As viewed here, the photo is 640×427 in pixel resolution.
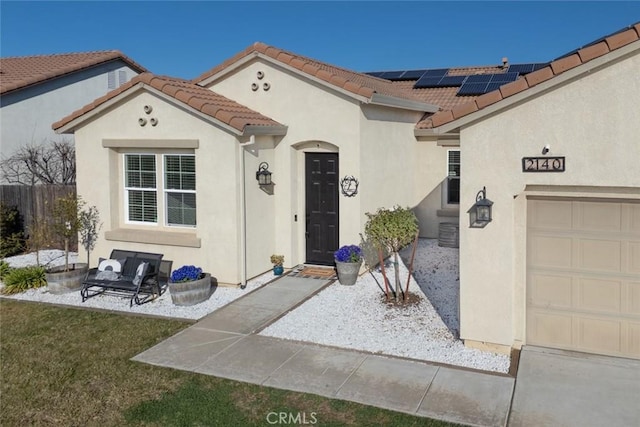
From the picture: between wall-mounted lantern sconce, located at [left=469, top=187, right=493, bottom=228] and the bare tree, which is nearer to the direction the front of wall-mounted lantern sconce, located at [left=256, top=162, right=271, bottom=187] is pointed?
the wall-mounted lantern sconce

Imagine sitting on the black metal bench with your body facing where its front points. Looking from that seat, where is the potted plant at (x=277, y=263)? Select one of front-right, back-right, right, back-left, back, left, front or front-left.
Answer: back-left

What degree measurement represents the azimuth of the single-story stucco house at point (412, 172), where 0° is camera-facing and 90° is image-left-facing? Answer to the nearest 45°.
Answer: approximately 0°

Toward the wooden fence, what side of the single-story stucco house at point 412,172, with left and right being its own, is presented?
right

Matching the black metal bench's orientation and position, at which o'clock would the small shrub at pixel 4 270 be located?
The small shrub is roughly at 3 o'clock from the black metal bench.

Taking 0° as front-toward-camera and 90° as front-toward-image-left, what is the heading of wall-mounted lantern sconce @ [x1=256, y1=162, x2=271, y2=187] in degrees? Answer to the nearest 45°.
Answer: approximately 315°
